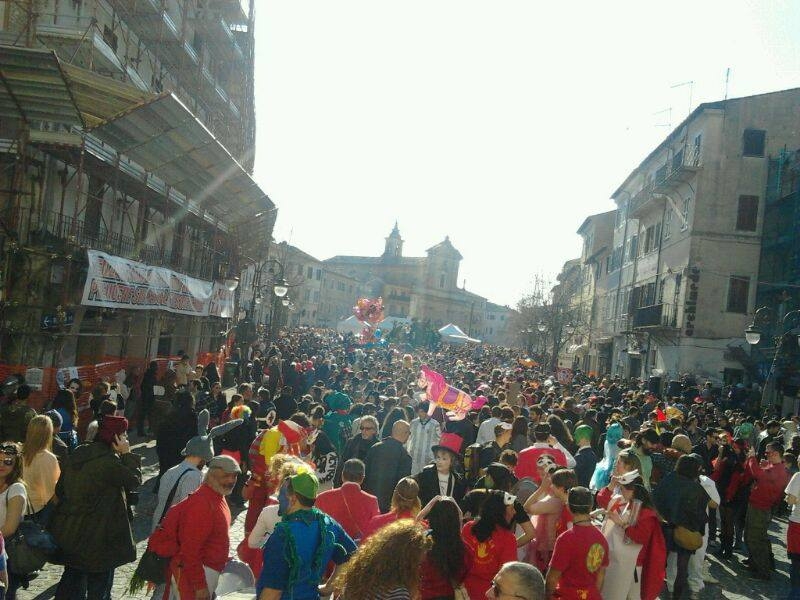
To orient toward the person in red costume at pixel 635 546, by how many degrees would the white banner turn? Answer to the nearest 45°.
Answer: approximately 45° to its right

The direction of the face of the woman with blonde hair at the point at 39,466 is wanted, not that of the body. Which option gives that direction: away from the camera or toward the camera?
away from the camera

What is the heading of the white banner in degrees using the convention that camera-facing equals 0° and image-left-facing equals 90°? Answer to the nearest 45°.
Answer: approximately 315°
